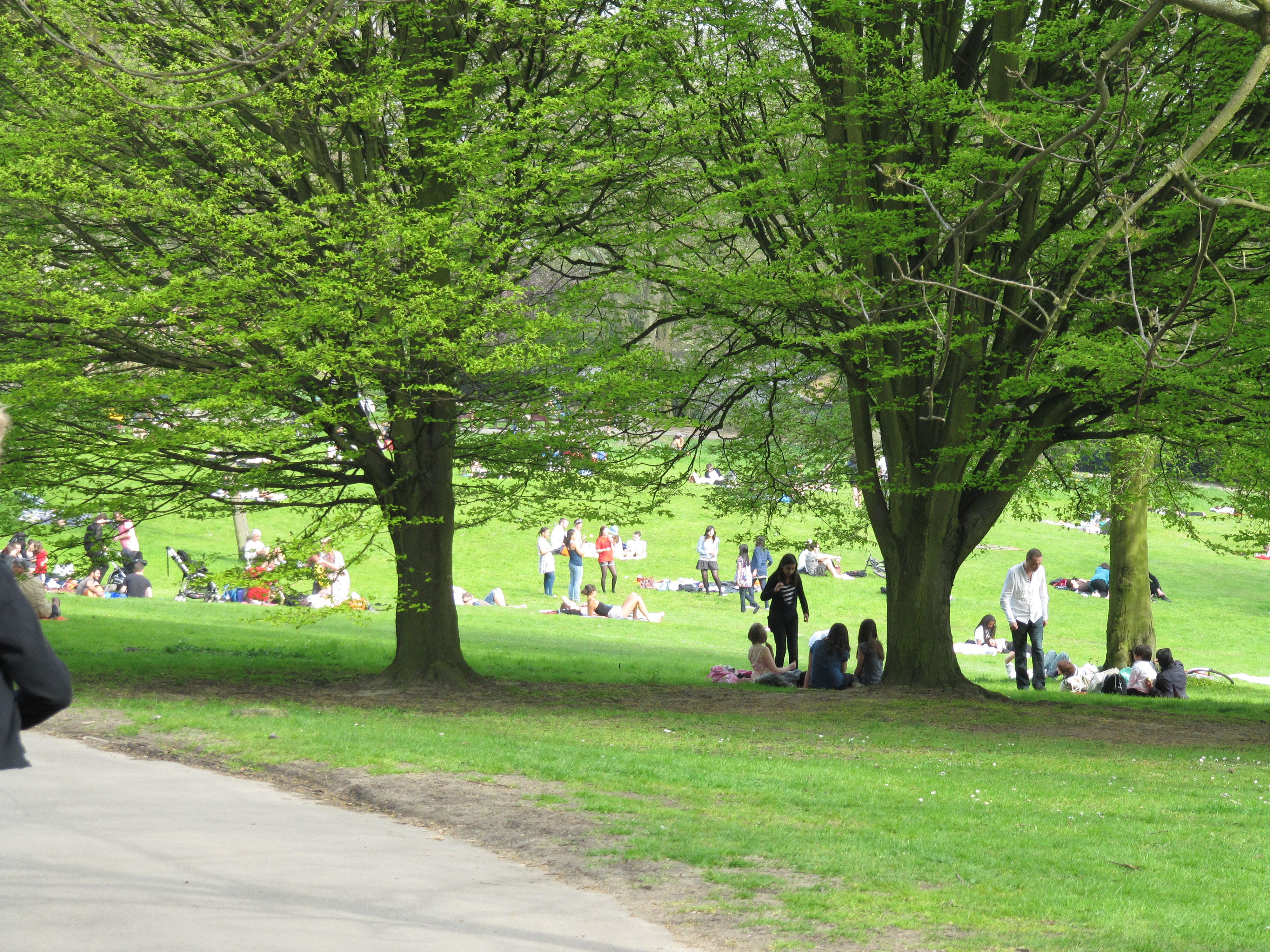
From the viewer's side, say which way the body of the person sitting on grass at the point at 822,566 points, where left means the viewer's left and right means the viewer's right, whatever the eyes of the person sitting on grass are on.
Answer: facing to the right of the viewer

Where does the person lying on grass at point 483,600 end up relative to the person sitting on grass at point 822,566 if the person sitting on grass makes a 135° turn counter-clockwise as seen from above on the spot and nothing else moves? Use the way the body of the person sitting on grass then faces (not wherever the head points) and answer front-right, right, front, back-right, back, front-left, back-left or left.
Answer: left

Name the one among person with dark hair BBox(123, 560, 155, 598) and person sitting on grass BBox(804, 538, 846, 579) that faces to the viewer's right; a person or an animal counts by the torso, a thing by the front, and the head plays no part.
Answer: the person sitting on grass

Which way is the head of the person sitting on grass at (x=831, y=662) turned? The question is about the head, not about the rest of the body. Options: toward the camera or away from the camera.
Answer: away from the camera

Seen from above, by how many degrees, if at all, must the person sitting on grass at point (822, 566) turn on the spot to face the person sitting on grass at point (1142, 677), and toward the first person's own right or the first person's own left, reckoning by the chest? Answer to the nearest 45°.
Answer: approximately 90° to the first person's own right

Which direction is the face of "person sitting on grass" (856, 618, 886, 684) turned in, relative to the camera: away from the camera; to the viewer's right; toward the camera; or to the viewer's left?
away from the camera
